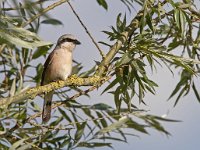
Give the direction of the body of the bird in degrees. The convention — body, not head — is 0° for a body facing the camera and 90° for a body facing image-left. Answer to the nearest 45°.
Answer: approximately 315°
